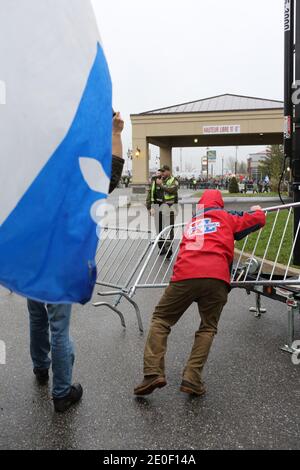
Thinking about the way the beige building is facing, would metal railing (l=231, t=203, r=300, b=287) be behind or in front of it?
in front

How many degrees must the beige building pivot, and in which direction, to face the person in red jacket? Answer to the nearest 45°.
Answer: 0° — it already faces them

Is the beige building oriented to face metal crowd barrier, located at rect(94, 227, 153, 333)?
yes

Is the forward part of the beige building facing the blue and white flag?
yes

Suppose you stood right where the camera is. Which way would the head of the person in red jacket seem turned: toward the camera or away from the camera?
away from the camera

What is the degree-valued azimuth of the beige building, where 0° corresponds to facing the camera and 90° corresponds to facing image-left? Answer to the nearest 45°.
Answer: approximately 0°
